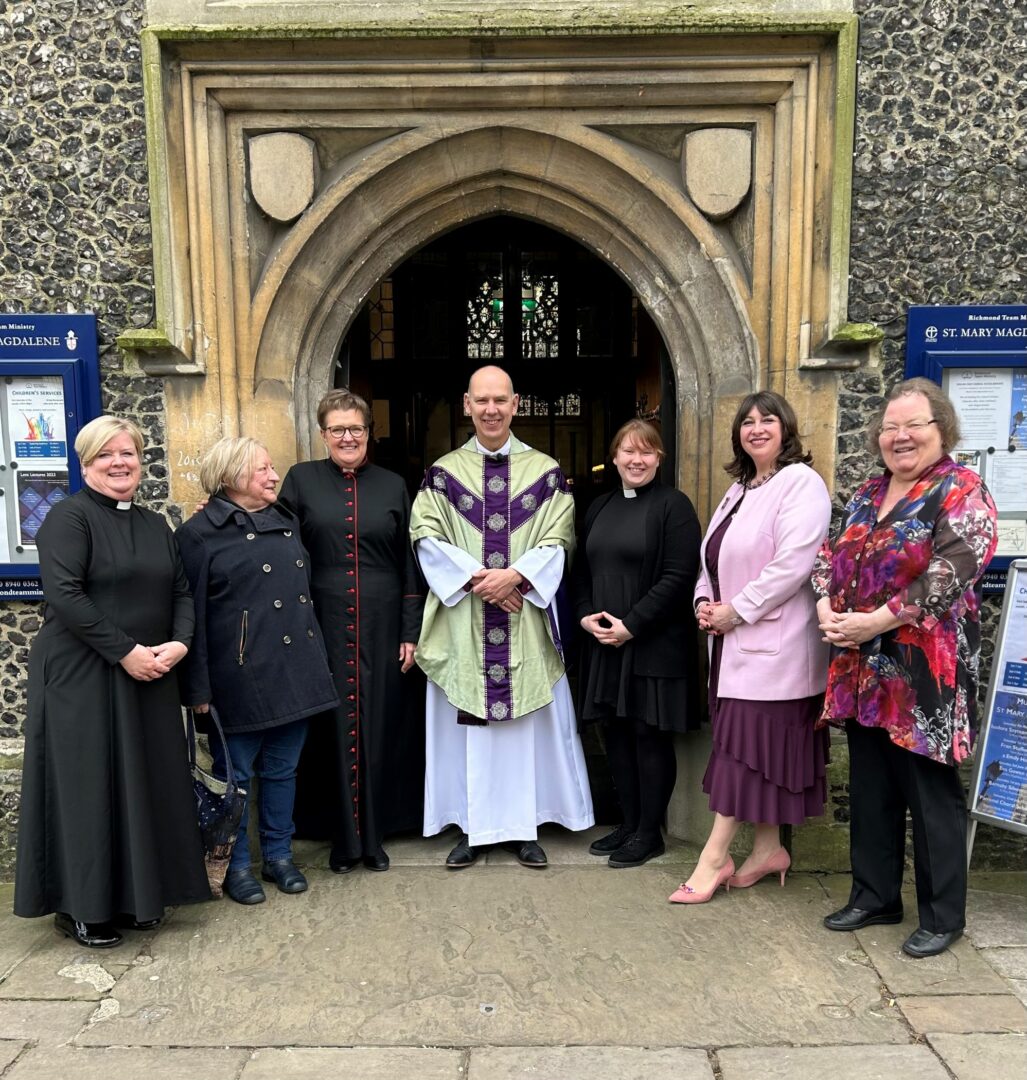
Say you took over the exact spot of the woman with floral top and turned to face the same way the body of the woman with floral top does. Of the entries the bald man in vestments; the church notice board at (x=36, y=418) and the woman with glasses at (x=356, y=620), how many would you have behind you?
0

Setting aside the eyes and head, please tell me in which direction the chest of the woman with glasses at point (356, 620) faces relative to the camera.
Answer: toward the camera

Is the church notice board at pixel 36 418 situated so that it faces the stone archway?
no

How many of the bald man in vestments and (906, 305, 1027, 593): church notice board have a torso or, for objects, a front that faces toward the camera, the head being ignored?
2

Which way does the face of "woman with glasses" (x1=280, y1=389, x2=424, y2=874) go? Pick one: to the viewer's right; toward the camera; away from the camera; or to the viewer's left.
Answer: toward the camera

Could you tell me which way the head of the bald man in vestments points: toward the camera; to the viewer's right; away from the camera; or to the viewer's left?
toward the camera

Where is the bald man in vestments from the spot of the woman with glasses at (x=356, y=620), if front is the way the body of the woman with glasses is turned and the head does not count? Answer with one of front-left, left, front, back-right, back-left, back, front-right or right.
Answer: left

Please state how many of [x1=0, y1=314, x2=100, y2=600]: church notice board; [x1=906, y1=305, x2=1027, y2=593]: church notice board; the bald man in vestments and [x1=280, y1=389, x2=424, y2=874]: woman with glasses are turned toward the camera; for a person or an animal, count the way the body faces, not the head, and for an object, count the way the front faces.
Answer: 4

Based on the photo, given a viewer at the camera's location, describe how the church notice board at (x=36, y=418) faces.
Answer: facing the viewer

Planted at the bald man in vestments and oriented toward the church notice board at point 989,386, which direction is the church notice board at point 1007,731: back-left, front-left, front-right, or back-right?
front-right

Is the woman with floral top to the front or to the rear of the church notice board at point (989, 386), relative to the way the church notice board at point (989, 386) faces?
to the front

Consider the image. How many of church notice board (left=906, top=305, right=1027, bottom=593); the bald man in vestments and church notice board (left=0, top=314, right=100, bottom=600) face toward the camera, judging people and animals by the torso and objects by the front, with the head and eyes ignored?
3

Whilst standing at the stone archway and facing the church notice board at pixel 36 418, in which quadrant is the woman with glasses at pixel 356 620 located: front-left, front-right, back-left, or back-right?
front-left
